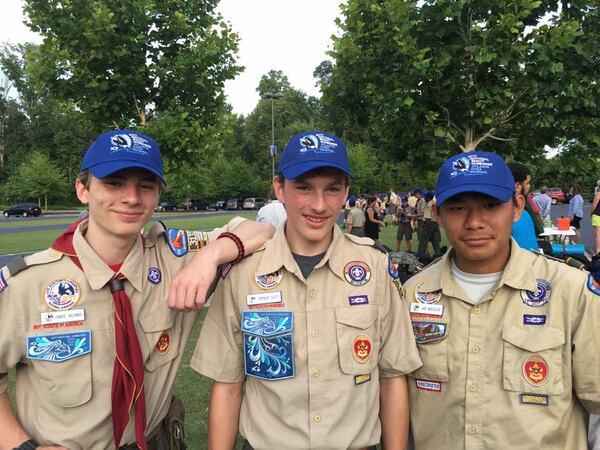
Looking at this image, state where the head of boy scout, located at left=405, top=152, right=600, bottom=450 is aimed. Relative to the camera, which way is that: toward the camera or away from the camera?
toward the camera

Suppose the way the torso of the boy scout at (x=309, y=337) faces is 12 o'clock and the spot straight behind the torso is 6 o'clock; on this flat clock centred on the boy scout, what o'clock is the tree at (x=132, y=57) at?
The tree is roughly at 5 o'clock from the boy scout.

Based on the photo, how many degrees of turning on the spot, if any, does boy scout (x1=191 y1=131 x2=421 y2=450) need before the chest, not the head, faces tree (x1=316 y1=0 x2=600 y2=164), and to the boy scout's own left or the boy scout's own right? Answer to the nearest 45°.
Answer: approximately 135° to the boy scout's own left

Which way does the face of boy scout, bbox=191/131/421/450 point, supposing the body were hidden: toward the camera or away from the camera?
toward the camera

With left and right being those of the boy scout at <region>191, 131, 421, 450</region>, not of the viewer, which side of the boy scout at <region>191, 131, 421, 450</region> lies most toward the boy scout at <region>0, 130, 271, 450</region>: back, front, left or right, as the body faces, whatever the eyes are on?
right

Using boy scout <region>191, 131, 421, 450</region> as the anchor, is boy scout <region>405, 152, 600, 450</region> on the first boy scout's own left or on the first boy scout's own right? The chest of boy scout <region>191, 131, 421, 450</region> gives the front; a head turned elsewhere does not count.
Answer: on the first boy scout's own left

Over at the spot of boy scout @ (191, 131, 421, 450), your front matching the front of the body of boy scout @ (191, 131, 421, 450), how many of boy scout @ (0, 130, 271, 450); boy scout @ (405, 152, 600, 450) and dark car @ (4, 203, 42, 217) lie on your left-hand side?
1

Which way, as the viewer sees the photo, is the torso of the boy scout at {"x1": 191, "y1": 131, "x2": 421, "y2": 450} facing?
toward the camera

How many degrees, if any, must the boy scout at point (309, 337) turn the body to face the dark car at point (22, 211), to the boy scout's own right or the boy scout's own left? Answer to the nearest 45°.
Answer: approximately 135° to the boy scout's own right

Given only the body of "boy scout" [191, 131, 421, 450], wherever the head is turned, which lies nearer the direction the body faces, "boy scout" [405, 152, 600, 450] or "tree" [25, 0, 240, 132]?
the boy scout

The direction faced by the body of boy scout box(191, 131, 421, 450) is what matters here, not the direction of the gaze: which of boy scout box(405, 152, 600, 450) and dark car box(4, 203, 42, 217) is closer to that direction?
the boy scout

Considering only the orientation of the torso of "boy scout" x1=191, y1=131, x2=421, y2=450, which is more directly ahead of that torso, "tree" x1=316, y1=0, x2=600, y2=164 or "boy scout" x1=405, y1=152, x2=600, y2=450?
the boy scout
